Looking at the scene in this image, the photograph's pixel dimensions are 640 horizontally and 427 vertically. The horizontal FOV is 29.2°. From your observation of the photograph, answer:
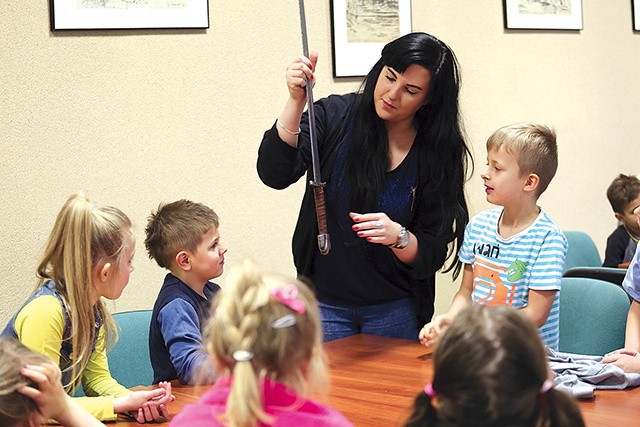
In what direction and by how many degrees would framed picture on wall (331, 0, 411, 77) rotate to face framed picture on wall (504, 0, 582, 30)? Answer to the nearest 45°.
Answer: approximately 135° to its left

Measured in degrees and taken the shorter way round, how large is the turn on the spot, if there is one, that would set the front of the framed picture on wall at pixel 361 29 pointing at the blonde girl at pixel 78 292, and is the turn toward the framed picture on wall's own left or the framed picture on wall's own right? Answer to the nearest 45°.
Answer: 0° — it already faces them

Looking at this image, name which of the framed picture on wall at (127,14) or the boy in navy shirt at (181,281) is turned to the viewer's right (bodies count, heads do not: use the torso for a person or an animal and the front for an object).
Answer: the boy in navy shirt

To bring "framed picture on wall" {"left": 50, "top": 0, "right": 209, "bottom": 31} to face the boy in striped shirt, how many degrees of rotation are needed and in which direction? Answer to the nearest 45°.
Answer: approximately 45° to its left

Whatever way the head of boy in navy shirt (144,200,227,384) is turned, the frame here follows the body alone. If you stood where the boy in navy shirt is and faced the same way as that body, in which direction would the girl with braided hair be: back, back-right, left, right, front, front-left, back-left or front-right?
right

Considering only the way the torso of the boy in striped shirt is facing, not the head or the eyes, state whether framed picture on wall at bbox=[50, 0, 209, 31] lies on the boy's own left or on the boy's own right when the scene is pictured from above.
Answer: on the boy's own right

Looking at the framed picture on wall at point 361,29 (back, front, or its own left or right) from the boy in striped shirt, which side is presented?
front

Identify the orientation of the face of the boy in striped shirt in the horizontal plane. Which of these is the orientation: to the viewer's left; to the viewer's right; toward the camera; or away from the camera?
to the viewer's left

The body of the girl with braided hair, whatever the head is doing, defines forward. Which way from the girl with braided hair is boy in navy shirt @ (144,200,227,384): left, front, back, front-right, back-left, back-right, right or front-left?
front-left

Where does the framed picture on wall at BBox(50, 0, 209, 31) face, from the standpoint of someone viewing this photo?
facing the viewer

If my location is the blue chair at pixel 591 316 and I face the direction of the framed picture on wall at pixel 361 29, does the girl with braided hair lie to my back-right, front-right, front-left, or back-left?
back-left

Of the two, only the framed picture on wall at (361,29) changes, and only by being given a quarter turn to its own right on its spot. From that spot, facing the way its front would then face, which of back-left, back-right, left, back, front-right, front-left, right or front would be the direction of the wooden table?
left

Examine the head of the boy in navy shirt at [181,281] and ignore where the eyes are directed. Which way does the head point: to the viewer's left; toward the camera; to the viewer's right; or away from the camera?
to the viewer's right

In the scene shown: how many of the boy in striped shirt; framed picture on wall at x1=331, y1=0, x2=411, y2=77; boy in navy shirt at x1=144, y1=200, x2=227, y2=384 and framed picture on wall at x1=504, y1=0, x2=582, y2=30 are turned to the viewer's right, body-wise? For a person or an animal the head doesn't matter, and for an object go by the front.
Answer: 1

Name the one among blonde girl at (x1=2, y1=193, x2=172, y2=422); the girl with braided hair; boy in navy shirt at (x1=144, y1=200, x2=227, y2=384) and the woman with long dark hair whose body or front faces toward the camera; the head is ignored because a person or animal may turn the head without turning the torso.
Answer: the woman with long dark hair

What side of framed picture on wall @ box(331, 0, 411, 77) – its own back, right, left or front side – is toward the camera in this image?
front
